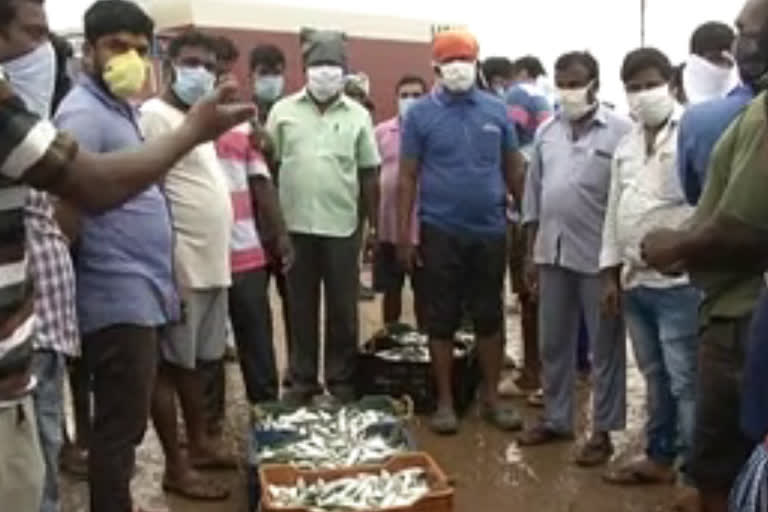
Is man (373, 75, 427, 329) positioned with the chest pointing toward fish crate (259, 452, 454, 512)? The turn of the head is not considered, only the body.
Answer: yes

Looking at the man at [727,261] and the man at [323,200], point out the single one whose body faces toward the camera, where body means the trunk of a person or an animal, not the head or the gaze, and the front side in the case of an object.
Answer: the man at [323,200]

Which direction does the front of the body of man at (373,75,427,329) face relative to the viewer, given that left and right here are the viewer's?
facing the viewer

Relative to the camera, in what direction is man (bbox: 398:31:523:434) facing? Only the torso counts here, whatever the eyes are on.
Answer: toward the camera

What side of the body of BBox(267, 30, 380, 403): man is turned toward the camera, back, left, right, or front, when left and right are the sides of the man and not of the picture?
front

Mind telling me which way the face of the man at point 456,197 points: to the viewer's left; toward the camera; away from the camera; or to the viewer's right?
toward the camera

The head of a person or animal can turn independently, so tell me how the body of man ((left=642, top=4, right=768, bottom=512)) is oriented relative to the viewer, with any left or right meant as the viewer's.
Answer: facing to the left of the viewer

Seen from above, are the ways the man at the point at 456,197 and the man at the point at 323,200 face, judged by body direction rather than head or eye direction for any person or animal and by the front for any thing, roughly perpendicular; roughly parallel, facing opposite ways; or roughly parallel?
roughly parallel

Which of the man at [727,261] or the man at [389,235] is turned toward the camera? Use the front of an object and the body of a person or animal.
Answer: the man at [389,235]

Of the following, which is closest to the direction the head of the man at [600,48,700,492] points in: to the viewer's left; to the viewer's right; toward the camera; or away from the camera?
toward the camera

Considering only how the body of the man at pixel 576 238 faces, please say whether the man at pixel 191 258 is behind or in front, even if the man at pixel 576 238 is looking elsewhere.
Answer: in front

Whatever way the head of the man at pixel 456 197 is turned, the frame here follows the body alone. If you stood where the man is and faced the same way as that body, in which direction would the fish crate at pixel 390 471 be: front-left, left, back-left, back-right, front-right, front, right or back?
front

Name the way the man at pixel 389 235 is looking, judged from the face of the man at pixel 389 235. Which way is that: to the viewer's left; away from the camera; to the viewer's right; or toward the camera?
toward the camera

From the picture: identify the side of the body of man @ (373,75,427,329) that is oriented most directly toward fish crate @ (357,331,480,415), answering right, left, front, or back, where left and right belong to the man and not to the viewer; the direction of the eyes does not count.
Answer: front

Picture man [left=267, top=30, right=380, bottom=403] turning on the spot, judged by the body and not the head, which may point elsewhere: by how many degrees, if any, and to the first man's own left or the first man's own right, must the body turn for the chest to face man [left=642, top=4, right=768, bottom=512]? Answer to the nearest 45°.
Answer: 0° — they already face them

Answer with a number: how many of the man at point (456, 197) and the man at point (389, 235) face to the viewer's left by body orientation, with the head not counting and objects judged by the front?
0
